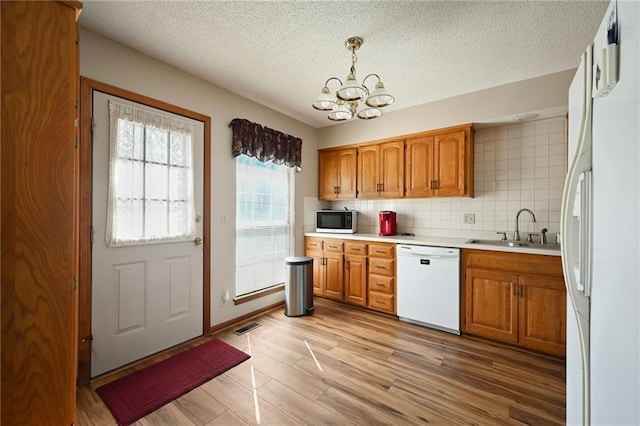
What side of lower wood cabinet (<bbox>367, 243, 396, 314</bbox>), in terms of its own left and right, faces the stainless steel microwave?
right

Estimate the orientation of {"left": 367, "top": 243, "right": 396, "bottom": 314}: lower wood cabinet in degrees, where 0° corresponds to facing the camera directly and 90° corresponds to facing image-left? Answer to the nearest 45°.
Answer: approximately 45°

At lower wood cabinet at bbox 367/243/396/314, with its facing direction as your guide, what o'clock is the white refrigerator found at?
The white refrigerator is roughly at 10 o'clock from the lower wood cabinet.

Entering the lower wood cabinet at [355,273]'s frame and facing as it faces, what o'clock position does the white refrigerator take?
The white refrigerator is roughly at 10 o'clock from the lower wood cabinet.

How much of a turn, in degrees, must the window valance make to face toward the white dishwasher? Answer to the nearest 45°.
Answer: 0° — it already faces it

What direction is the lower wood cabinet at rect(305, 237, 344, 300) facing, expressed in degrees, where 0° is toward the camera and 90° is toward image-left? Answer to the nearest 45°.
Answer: approximately 45°
